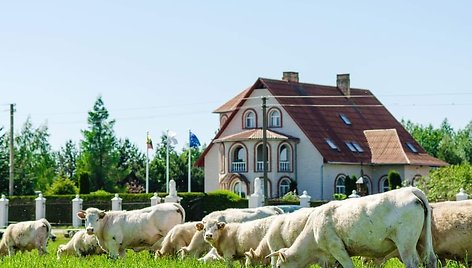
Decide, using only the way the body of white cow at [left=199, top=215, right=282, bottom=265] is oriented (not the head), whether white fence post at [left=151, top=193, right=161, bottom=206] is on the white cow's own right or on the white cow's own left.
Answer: on the white cow's own right

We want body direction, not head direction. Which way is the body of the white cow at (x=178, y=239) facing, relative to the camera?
to the viewer's left

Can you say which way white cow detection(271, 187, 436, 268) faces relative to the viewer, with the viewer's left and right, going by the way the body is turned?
facing to the left of the viewer

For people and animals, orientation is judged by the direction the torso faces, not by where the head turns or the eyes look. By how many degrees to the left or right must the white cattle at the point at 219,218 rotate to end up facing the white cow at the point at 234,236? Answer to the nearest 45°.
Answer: approximately 90° to its left

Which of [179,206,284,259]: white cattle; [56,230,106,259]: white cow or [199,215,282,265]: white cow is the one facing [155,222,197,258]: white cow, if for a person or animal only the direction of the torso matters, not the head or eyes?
the white cattle

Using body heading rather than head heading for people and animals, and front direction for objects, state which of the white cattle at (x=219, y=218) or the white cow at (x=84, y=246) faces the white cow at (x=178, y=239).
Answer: the white cattle

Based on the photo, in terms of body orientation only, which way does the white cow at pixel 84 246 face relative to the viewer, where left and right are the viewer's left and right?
facing to the left of the viewer

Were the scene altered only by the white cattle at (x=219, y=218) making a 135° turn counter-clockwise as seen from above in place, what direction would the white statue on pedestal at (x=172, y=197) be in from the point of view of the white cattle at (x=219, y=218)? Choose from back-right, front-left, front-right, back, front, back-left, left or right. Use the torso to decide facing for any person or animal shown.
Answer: back-left

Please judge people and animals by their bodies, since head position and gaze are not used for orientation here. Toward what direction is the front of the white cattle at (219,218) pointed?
to the viewer's left

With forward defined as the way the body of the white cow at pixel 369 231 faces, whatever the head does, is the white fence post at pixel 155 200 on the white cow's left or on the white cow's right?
on the white cow's right

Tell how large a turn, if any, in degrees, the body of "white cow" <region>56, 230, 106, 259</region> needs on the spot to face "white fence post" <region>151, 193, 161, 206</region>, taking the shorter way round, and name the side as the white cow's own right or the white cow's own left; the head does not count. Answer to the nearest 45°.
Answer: approximately 90° to the white cow's own right

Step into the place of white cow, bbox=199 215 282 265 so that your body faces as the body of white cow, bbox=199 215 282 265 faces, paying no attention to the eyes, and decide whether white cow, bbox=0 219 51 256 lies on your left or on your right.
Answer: on your right
